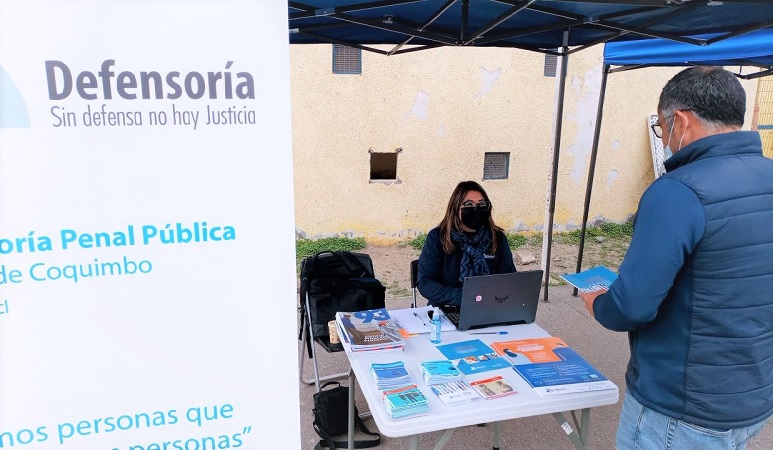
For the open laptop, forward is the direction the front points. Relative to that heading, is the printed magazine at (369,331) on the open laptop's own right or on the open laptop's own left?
on the open laptop's own left

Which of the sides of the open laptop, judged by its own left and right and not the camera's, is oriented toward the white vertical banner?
left

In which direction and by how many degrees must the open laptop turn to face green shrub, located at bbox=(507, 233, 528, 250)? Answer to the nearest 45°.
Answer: approximately 45° to its right

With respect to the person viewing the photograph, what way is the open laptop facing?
facing away from the viewer and to the left of the viewer

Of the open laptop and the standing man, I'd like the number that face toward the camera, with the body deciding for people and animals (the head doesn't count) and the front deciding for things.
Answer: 0

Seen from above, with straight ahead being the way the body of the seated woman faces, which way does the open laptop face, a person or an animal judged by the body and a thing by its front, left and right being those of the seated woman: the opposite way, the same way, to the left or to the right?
the opposite way

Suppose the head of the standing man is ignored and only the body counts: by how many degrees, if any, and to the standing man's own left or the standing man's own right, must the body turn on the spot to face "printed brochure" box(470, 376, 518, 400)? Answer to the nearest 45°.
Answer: approximately 45° to the standing man's own left

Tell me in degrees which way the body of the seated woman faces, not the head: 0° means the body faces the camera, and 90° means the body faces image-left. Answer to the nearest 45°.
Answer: approximately 315°

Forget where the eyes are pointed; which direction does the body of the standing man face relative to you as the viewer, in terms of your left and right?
facing away from the viewer and to the left of the viewer
